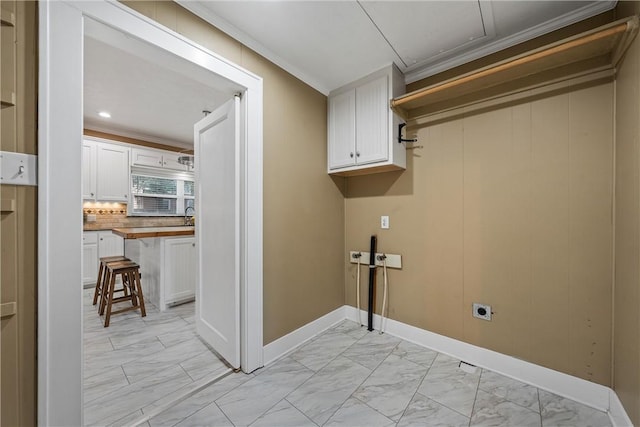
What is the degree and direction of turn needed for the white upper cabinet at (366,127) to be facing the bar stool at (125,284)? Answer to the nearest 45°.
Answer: approximately 45° to its right

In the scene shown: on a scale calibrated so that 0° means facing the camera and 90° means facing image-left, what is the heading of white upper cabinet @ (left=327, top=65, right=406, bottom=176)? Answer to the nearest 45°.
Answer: approximately 45°

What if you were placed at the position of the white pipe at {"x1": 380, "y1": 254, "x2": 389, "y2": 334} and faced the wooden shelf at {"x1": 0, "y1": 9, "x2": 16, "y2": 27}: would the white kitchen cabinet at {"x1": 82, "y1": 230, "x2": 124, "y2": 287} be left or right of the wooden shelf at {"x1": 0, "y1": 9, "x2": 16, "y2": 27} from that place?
right

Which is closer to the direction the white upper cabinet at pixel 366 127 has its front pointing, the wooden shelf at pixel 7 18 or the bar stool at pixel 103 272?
the wooden shelf

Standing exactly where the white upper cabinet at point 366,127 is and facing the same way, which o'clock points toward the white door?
The white door is roughly at 1 o'clock from the white upper cabinet.

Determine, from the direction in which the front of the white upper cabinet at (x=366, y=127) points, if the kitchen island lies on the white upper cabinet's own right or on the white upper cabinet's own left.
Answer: on the white upper cabinet's own right

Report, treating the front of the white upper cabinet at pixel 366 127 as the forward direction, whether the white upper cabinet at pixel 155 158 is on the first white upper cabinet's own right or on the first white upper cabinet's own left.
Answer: on the first white upper cabinet's own right

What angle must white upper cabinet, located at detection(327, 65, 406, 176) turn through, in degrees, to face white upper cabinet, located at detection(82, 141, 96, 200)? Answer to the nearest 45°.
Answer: approximately 45° to its right
